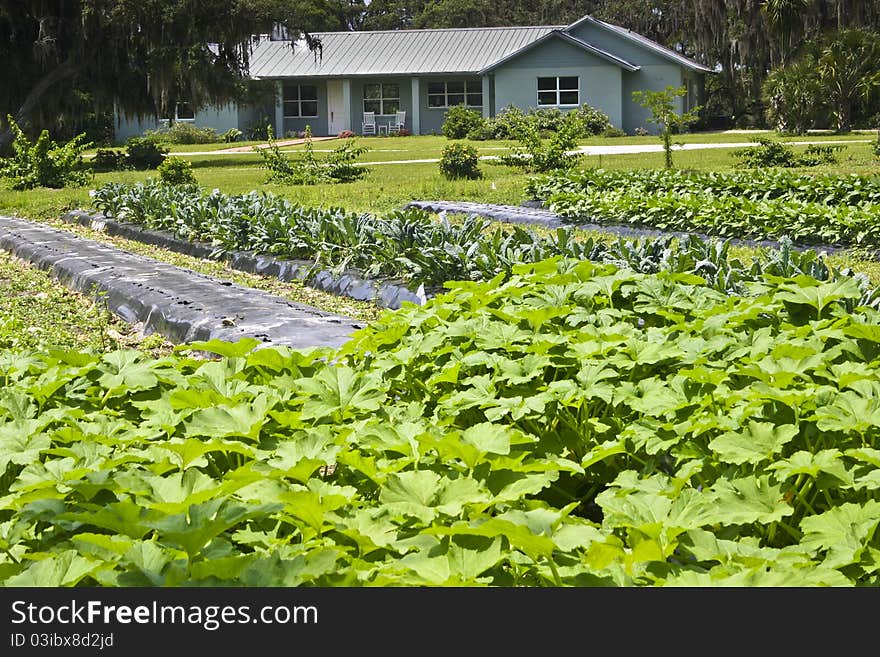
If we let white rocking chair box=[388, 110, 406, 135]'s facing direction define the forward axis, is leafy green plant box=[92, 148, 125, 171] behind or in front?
in front

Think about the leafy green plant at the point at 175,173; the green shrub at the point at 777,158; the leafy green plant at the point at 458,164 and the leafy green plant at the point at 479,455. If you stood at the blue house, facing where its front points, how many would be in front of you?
4

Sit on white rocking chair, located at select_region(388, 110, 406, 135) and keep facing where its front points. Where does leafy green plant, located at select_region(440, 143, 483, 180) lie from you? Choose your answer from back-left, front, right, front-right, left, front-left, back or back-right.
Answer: front-left

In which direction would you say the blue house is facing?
toward the camera

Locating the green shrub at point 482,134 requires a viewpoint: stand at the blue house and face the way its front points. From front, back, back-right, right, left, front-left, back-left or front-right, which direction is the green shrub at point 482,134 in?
front

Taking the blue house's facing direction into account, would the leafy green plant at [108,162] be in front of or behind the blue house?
in front

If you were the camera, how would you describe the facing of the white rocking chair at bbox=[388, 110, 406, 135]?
facing the viewer and to the left of the viewer

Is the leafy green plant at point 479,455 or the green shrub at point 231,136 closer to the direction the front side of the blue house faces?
the leafy green plant

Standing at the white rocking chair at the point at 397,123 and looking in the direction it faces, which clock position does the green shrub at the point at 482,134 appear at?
The green shrub is roughly at 10 o'clock from the white rocking chair.

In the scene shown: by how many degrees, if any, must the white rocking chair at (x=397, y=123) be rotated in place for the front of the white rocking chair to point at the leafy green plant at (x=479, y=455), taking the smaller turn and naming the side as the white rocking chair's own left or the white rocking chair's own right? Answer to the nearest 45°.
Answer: approximately 45° to the white rocking chair's own left

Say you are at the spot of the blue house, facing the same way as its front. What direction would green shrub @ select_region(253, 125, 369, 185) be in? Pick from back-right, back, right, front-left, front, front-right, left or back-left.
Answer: front

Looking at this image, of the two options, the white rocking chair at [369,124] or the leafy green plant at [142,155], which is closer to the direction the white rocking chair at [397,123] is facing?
the leafy green plant

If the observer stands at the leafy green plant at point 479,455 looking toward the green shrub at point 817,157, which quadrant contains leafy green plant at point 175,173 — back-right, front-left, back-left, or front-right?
front-left

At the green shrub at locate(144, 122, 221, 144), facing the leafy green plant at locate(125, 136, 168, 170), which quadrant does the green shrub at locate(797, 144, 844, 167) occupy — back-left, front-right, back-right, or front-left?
front-left

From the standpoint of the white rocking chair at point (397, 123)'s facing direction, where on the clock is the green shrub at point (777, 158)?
The green shrub is roughly at 10 o'clock from the white rocking chair.

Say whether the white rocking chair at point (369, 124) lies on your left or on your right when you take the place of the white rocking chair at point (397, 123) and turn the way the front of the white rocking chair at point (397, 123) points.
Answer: on your right

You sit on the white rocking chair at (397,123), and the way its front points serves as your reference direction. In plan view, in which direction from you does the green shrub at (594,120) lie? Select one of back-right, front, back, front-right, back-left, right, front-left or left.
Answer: left

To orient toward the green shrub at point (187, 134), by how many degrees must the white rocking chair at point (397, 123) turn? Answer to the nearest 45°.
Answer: approximately 45° to its right
